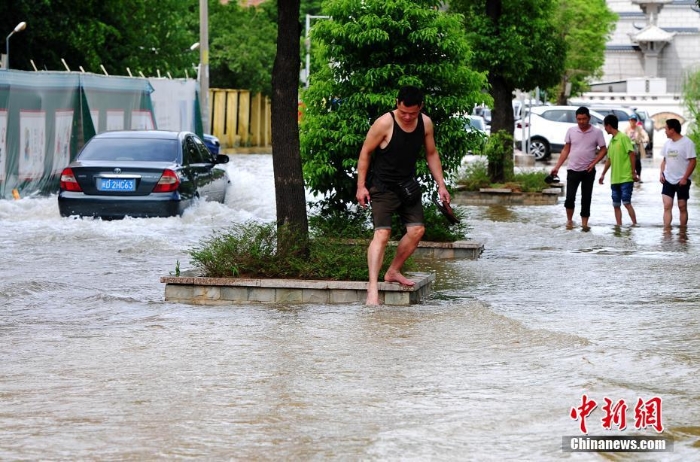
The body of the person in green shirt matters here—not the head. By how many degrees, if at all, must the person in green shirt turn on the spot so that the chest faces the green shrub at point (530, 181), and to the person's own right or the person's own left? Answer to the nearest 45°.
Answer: approximately 135° to the person's own right

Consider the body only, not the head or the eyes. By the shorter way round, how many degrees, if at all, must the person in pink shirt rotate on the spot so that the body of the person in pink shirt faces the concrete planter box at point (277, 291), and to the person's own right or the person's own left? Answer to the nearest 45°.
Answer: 0° — they already face it

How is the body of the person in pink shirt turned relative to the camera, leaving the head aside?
toward the camera

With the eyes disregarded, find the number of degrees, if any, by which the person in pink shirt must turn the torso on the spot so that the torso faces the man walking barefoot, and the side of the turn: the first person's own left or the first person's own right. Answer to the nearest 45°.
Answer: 0° — they already face them

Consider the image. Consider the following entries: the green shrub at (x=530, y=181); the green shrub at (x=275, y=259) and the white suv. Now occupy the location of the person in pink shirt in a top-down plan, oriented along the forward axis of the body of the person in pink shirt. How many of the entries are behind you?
2

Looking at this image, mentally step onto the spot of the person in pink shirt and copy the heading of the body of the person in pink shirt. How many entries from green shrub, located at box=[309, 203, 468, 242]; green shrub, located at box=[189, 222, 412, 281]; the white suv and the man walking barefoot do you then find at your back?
1

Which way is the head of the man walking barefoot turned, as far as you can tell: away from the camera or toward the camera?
toward the camera

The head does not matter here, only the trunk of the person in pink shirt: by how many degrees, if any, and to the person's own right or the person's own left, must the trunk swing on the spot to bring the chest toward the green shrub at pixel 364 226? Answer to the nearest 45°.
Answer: approximately 45° to the person's own right

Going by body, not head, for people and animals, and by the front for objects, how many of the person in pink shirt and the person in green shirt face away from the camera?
0
